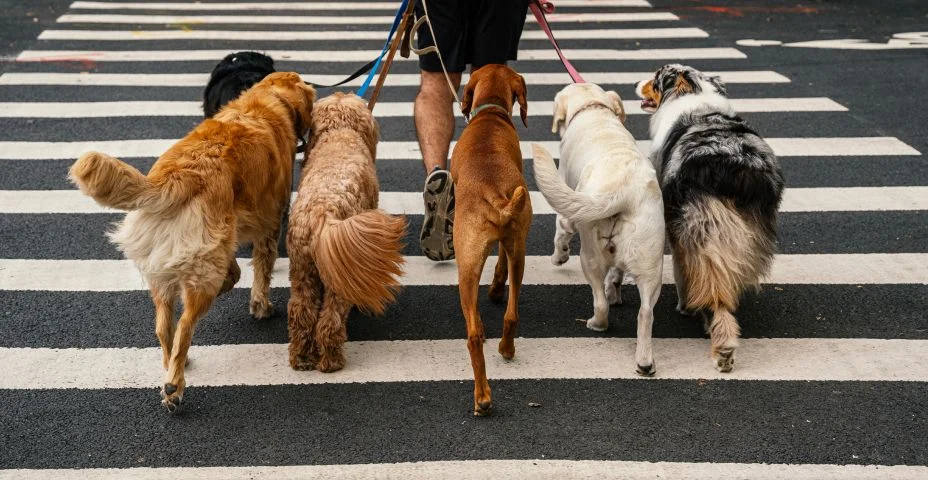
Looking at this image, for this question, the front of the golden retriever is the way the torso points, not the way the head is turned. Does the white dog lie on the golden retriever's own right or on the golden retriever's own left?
on the golden retriever's own right

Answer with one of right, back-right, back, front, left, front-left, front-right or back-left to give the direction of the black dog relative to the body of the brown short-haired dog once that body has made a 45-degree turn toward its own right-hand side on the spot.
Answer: left

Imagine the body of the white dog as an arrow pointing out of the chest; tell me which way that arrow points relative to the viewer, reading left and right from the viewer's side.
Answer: facing away from the viewer

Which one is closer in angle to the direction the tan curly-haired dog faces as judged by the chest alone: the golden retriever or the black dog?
the black dog

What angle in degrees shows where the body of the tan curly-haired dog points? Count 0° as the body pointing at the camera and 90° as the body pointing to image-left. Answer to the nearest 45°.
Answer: approximately 180°

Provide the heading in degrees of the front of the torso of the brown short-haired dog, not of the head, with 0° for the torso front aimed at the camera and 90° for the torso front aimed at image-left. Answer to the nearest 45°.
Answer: approximately 180°

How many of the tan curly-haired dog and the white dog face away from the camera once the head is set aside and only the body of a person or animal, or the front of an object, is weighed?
2

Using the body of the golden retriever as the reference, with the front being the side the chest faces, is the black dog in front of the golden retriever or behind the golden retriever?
in front

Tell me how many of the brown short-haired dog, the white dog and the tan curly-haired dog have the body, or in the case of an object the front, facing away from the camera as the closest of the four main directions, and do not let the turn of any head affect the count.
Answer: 3

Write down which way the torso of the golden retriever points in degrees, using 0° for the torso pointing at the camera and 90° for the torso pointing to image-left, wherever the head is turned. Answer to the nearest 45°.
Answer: approximately 225°

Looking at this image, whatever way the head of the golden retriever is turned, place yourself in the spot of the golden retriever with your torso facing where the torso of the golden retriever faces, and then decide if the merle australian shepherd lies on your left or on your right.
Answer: on your right

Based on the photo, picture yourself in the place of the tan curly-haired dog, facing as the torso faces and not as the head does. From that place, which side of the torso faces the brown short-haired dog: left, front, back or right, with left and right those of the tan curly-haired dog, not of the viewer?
right
